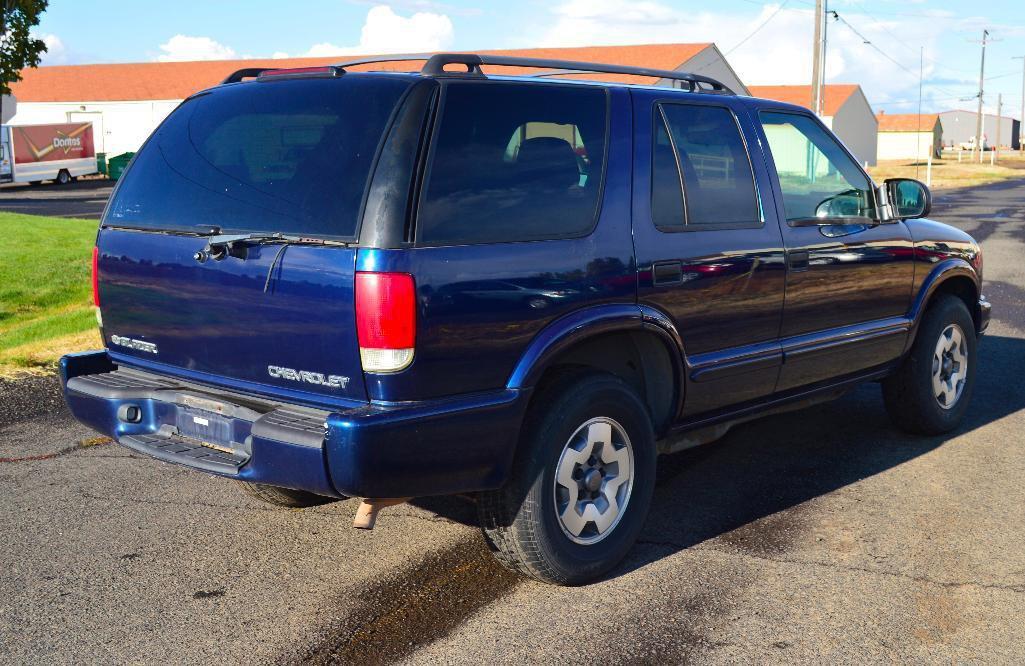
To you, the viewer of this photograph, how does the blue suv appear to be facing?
facing away from the viewer and to the right of the viewer

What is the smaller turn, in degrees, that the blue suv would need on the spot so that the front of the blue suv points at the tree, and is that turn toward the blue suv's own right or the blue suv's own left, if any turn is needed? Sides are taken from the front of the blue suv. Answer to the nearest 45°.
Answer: approximately 90° to the blue suv's own left

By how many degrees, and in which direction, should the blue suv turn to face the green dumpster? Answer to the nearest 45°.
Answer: approximately 45° to its left

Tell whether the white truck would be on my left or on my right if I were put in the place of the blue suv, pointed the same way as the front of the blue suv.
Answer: on my left
